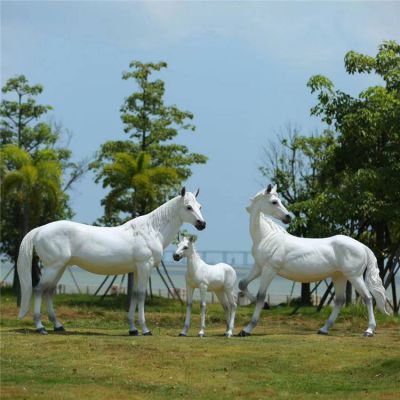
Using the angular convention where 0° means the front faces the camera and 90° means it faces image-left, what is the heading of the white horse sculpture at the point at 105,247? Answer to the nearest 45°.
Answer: approximately 270°

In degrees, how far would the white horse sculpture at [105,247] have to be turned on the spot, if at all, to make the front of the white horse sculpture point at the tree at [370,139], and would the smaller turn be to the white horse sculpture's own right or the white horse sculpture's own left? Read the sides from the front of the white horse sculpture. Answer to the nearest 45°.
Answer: approximately 45° to the white horse sculpture's own left

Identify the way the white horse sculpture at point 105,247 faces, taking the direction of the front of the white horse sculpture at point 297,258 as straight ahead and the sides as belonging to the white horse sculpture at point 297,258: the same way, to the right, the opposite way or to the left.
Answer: the opposite way

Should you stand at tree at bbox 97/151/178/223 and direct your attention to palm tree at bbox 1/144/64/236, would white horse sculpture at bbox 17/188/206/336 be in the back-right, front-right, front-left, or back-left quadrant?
front-left

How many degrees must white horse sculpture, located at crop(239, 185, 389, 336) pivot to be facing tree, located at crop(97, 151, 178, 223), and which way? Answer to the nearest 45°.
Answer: approximately 45° to its right

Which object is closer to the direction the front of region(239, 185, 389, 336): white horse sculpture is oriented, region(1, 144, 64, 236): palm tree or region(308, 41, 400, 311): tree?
the palm tree

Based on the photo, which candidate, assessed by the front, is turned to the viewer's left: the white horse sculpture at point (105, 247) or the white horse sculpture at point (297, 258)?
the white horse sculpture at point (297, 258)

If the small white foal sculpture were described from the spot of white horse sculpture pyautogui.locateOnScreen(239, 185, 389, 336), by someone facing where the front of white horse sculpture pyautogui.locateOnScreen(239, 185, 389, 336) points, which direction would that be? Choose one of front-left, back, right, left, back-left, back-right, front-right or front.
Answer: front

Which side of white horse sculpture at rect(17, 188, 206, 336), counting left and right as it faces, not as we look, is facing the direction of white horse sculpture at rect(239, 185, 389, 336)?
front

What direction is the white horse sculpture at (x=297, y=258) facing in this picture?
to the viewer's left

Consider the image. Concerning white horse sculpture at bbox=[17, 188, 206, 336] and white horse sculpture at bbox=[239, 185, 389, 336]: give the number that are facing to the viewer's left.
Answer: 1

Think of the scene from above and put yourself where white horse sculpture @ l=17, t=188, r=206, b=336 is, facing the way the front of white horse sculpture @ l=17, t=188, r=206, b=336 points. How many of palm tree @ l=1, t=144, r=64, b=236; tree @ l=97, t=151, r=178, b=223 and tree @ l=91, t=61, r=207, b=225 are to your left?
3

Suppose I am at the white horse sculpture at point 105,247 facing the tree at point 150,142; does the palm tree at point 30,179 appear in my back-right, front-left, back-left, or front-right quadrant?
front-left

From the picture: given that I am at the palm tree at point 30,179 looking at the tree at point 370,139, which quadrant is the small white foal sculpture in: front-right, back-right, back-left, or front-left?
front-right

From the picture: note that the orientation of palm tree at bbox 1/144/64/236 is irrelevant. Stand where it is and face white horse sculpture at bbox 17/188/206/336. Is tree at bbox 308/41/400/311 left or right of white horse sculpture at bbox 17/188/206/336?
left

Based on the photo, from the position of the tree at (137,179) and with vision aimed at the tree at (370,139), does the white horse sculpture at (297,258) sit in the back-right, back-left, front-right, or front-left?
front-right

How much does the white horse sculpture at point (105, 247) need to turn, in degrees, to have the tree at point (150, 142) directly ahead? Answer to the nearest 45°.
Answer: approximately 90° to its left

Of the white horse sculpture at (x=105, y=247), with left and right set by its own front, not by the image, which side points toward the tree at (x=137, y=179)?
left
